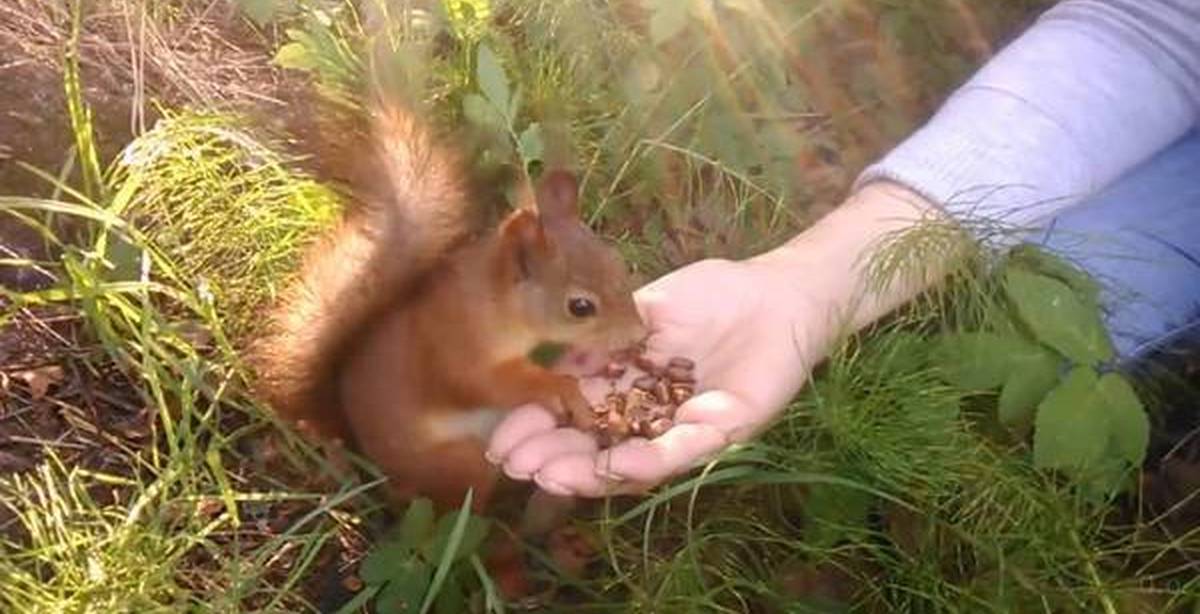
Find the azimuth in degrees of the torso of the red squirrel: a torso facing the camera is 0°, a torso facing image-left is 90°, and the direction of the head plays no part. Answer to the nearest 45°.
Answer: approximately 270°

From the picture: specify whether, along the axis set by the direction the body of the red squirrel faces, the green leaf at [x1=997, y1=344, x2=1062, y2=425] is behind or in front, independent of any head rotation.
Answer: in front

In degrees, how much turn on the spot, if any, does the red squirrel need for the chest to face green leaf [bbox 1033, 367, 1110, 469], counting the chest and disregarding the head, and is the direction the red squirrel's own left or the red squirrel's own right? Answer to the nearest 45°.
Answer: approximately 45° to the red squirrel's own right

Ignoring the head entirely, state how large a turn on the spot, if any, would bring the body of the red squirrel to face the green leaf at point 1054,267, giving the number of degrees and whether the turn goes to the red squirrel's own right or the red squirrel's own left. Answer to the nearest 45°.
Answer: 0° — it already faces it

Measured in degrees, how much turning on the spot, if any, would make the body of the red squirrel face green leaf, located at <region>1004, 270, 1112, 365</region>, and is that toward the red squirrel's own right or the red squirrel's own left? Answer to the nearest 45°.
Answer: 0° — it already faces it

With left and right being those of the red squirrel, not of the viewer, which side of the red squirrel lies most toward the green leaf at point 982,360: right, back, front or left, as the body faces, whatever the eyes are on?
front

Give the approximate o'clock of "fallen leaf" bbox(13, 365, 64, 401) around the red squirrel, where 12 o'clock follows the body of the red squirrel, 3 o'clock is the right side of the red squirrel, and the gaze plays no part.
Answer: The fallen leaf is roughly at 7 o'clock from the red squirrel.
